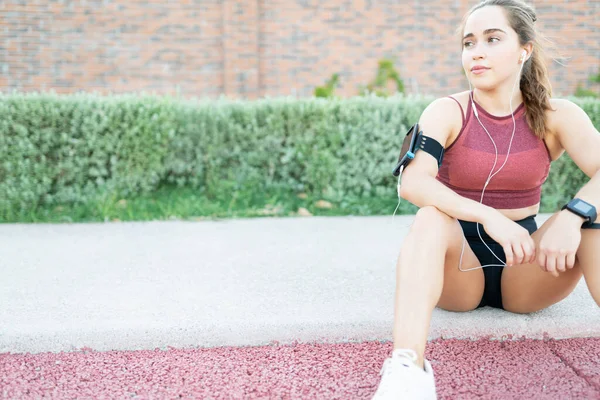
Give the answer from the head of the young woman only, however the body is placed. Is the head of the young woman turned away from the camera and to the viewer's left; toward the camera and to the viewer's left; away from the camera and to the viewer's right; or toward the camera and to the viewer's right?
toward the camera and to the viewer's left

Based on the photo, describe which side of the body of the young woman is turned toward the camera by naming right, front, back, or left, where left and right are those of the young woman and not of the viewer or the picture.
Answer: front
